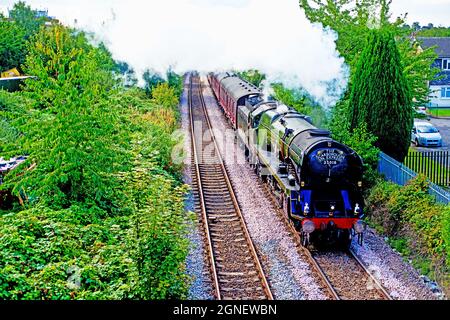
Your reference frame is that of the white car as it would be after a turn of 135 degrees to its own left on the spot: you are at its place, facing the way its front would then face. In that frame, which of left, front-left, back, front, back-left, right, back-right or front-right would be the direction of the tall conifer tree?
back

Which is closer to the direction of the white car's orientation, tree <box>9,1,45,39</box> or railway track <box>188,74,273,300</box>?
the railway track

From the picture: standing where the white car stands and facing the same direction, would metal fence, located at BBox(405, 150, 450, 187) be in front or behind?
in front

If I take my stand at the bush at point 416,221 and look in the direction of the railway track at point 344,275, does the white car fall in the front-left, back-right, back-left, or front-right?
back-right

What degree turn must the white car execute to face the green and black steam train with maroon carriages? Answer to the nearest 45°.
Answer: approximately 45° to its right
